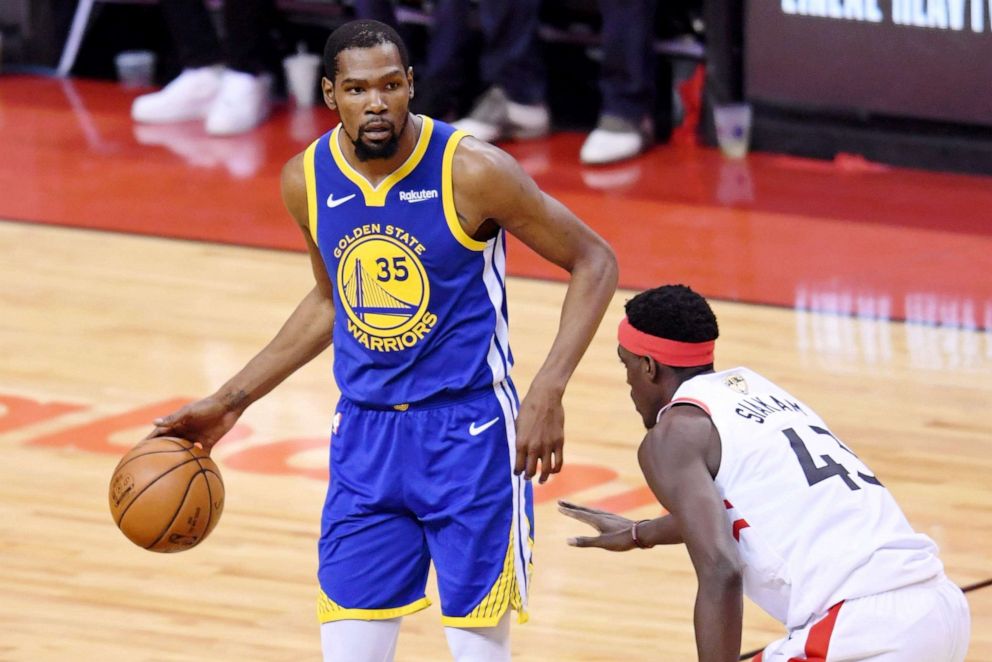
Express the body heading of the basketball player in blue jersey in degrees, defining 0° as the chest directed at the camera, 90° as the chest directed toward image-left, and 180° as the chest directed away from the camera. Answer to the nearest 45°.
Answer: approximately 0°

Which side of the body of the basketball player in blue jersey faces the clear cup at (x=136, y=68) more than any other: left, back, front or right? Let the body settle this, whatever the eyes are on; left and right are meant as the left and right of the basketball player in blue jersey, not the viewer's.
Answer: back

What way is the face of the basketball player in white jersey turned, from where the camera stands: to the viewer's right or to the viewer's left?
to the viewer's left

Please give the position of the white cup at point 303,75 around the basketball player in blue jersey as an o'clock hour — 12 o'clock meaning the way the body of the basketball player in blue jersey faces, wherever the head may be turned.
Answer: The white cup is roughly at 6 o'clock from the basketball player in blue jersey.

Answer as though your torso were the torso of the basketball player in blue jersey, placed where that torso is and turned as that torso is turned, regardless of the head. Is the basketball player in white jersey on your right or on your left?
on your left
